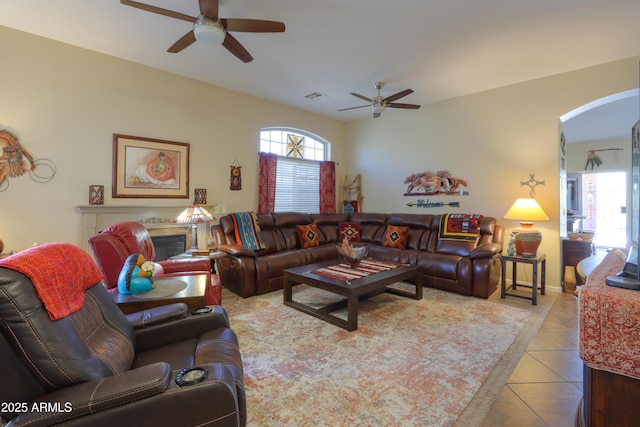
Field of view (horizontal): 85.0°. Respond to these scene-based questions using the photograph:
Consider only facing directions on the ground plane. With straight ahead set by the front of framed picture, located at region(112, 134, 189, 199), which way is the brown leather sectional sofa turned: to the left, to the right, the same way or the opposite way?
to the right

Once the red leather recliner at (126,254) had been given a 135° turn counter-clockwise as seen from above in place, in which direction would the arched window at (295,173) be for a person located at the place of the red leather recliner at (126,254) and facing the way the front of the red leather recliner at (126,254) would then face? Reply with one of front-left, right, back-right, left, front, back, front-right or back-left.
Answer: right

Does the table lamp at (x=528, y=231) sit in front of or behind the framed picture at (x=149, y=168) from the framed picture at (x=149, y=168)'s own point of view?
in front

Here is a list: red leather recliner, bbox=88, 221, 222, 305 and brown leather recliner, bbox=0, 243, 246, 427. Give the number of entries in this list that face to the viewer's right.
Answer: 2

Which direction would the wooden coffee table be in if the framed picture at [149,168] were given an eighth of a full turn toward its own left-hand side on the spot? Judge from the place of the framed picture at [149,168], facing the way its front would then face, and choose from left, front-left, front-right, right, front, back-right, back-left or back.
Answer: front-right

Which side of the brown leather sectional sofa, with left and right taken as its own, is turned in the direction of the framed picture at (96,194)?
right

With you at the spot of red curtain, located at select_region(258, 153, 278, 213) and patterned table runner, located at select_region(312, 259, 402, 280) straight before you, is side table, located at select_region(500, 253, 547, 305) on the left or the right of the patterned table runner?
left

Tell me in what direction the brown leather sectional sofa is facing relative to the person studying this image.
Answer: facing the viewer

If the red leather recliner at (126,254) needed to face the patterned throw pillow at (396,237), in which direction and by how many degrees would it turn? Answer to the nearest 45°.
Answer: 0° — it already faces it

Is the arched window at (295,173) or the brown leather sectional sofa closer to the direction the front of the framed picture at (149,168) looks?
the brown leather sectional sofa

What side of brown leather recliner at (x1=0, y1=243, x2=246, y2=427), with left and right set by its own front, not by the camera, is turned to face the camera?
right

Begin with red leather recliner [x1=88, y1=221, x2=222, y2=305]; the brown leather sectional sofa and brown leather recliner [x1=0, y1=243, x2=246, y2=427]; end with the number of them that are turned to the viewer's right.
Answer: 2

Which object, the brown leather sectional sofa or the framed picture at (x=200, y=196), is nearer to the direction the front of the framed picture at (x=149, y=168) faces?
the brown leather sectional sofa

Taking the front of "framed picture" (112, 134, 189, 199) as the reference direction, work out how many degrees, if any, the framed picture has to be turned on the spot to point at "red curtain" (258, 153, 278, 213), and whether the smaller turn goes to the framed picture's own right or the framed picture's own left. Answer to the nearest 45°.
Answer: approximately 45° to the framed picture's own left

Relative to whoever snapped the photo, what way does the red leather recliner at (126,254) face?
facing to the right of the viewer
